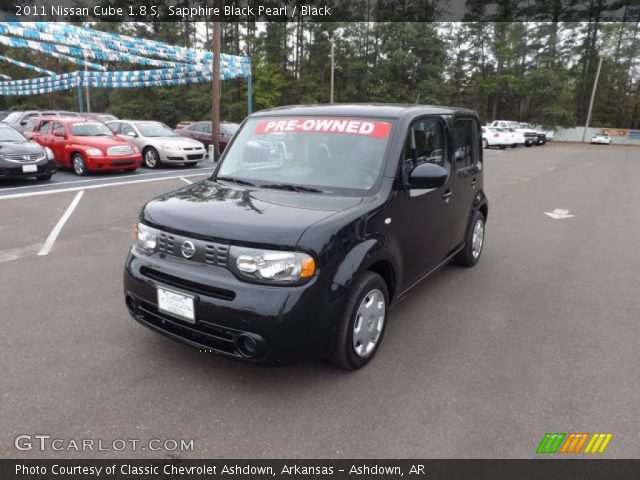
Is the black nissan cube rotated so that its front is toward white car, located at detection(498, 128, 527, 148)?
no

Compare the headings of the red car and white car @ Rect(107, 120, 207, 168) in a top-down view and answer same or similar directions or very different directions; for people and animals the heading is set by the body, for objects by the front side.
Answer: same or similar directions

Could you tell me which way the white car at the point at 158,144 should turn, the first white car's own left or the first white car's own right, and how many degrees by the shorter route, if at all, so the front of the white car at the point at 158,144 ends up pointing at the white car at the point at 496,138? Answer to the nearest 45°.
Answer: approximately 90° to the first white car's own left

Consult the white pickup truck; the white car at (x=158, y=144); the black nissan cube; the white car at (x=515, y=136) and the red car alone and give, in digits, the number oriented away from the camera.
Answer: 0

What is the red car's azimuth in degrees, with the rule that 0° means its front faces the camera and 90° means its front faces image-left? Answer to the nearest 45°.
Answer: approximately 315°

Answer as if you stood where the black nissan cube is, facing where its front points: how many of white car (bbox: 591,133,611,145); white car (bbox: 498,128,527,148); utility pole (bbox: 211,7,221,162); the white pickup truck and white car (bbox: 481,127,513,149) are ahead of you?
0

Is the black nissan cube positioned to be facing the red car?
no

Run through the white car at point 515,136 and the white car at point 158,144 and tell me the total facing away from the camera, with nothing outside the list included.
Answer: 0

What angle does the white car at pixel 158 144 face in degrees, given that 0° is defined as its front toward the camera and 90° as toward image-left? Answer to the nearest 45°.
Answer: approximately 315°

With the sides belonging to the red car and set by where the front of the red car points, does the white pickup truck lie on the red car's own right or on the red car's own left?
on the red car's own left

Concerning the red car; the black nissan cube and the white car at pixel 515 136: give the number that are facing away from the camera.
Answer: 0

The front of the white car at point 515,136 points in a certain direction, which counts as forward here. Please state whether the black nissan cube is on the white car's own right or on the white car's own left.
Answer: on the white car's own right

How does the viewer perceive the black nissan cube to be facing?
facing the viewer and to the left of the viewer

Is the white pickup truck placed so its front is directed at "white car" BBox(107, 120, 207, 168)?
no

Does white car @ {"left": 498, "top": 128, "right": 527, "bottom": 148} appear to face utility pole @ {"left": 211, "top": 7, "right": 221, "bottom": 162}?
no

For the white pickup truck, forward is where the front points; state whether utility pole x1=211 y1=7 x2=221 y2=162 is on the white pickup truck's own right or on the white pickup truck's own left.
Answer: on the white pickup truck's own right

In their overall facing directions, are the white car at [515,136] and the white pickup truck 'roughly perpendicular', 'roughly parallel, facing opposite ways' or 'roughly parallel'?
roughly parallel

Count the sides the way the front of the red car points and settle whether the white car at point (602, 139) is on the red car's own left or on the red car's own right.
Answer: on the red car's own left

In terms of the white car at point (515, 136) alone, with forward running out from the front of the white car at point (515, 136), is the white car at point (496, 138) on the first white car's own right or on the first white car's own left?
on the first white car's own right

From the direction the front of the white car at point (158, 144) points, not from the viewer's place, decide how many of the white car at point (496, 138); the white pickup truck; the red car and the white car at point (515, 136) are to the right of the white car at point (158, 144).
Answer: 1

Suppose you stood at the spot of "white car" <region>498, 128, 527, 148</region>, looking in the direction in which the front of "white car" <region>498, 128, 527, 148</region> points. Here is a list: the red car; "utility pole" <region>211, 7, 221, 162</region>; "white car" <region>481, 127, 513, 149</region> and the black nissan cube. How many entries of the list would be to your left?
0

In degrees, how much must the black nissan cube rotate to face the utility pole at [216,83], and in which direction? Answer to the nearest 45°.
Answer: approximately 135° to its right
